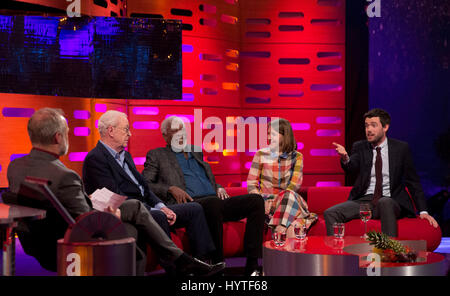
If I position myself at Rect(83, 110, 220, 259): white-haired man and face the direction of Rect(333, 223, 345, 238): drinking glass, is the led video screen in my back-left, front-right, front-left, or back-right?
back-left

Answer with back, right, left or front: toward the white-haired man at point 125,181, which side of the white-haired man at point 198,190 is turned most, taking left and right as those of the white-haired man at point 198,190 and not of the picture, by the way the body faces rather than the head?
right

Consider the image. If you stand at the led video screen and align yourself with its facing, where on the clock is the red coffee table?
The red coffee table is roughly at 11 o'clock from the led video screen.

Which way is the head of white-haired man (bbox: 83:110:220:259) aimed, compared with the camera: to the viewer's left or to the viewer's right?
to the viewer's right

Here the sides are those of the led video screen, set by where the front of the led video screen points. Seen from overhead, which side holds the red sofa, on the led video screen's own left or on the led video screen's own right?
on the led video screen's own left

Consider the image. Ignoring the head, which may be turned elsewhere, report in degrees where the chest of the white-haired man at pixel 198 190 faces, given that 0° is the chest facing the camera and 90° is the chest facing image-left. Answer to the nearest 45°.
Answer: approximately 315°

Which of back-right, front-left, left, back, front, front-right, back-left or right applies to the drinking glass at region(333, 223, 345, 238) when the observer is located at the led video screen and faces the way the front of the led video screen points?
front-left

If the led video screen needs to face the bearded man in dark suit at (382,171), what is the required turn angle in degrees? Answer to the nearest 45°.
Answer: approximately 90° to its left

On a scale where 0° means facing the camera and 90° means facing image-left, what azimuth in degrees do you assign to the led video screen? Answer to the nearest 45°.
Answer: approximately 0°

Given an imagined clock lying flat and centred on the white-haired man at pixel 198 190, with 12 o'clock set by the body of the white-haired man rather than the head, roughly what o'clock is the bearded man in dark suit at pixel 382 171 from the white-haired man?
The bearded man in dark suit is roughly at 10 o'clock from the white-haired man.

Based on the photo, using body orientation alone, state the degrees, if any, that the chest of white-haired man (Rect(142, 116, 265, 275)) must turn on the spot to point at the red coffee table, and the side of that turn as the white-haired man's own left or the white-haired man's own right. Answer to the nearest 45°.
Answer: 0° — they already face it
